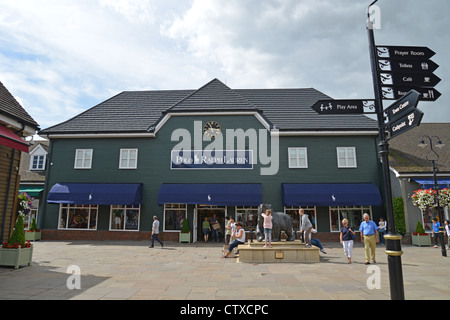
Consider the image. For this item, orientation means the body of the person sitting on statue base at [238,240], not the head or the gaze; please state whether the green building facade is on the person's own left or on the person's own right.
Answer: on the person's own right

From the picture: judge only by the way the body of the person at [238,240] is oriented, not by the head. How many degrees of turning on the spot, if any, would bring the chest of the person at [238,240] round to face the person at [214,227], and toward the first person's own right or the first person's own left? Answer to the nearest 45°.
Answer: approximately 90° to the first person's own right

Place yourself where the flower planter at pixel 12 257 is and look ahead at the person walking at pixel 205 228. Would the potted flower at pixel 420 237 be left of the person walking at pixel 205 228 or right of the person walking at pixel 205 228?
right

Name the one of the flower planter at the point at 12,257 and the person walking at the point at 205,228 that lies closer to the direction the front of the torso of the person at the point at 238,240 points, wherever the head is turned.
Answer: the flower planter

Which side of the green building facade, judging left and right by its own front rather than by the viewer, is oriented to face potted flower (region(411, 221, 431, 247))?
left

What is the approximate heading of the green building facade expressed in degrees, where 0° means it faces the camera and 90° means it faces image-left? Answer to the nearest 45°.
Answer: approximately 0°
